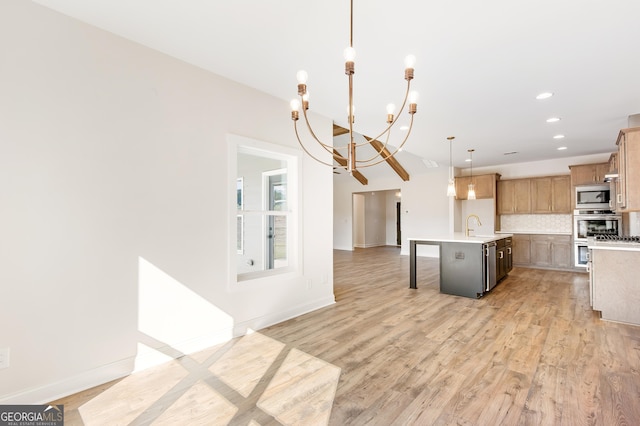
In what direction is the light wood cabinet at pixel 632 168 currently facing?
to the viewer's left

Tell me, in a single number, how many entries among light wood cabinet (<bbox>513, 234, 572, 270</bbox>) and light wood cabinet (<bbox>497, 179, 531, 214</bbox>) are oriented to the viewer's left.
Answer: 0

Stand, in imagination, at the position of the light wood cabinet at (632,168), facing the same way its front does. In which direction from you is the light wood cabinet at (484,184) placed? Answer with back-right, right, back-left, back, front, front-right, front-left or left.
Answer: front-right

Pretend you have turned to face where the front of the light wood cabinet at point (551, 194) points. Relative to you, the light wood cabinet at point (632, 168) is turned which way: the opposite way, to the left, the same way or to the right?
to the right

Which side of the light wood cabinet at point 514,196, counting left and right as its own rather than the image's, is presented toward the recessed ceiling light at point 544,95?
front

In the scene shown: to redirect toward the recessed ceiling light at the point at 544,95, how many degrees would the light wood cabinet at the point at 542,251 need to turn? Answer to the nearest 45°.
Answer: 0° — it already faces it

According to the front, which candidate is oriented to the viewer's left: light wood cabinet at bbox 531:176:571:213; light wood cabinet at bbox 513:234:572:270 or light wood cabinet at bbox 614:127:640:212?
light wood cabinet at bbox 614:127:640:212
